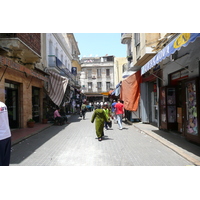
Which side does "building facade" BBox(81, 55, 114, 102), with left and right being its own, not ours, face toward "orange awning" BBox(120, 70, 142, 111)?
front

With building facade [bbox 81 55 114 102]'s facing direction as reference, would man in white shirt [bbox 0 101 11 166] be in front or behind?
in front

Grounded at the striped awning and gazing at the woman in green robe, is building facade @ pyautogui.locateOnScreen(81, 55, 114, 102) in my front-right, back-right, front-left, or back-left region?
back-left

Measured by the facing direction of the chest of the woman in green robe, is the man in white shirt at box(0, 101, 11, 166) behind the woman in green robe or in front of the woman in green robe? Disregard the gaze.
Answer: behind

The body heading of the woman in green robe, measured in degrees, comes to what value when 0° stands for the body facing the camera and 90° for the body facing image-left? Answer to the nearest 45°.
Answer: approximately 180°

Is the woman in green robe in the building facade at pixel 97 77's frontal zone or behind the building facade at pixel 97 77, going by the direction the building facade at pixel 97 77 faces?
frontal zone

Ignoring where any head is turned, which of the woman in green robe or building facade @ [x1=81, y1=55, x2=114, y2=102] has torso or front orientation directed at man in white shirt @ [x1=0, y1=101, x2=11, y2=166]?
the building facade

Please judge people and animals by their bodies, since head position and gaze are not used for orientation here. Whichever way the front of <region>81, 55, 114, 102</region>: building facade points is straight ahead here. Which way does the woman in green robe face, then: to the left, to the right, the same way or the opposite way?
the opposite way

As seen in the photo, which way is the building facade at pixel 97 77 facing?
toward the camera
